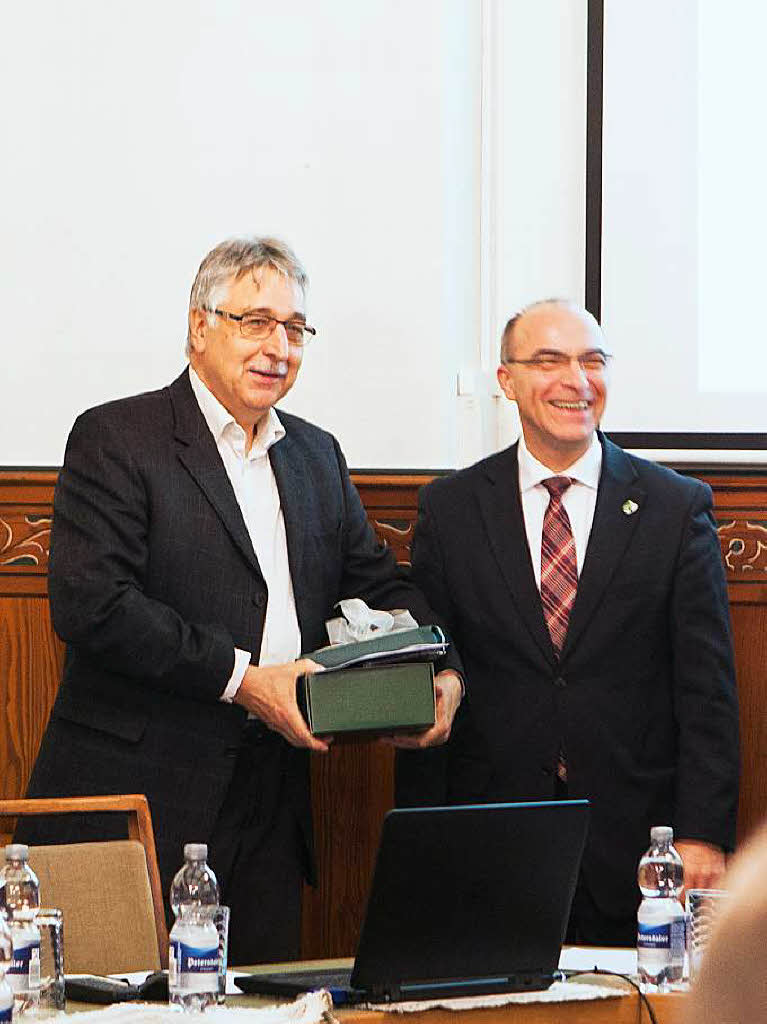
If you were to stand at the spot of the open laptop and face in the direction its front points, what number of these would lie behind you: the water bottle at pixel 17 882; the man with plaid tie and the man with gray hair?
0

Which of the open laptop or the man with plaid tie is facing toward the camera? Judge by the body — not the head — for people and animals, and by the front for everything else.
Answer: the man with plaid tie

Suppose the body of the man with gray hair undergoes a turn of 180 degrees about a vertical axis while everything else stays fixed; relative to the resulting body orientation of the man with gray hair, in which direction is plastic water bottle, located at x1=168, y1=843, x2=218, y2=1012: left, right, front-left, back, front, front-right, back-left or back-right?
back-left

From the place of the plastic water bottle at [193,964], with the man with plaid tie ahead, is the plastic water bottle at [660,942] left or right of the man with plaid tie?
right

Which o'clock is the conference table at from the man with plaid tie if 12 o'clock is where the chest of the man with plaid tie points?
The conference table is roughly at 12 o'clock from the man with plaid tie.

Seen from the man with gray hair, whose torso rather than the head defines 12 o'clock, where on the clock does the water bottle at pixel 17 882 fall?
The water bottle is roughly at 2 o'clock from the man with gray hair.

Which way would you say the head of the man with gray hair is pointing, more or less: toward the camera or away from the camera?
toward the camera

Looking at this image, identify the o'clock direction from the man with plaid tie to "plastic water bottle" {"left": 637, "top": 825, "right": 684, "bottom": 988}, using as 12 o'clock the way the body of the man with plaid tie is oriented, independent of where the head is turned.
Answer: The plastic water bottle is roughly at 12 o'clock from the man with plaid tie.

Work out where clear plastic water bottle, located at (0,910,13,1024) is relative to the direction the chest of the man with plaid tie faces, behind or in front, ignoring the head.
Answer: in front

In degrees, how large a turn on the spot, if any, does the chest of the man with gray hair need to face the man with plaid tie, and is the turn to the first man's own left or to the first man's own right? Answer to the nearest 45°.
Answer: approximately 45° to the first man's own left

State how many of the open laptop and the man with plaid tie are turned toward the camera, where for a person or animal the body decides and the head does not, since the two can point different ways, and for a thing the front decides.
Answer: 1

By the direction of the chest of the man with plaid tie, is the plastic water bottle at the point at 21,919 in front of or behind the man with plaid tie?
in front

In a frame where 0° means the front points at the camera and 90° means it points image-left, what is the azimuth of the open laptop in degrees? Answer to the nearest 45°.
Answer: approximately 135°

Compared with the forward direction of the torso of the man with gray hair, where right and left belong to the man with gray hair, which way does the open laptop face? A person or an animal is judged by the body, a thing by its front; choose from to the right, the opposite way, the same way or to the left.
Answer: the opposite way

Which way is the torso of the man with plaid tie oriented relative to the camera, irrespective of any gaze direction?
toward the camera
